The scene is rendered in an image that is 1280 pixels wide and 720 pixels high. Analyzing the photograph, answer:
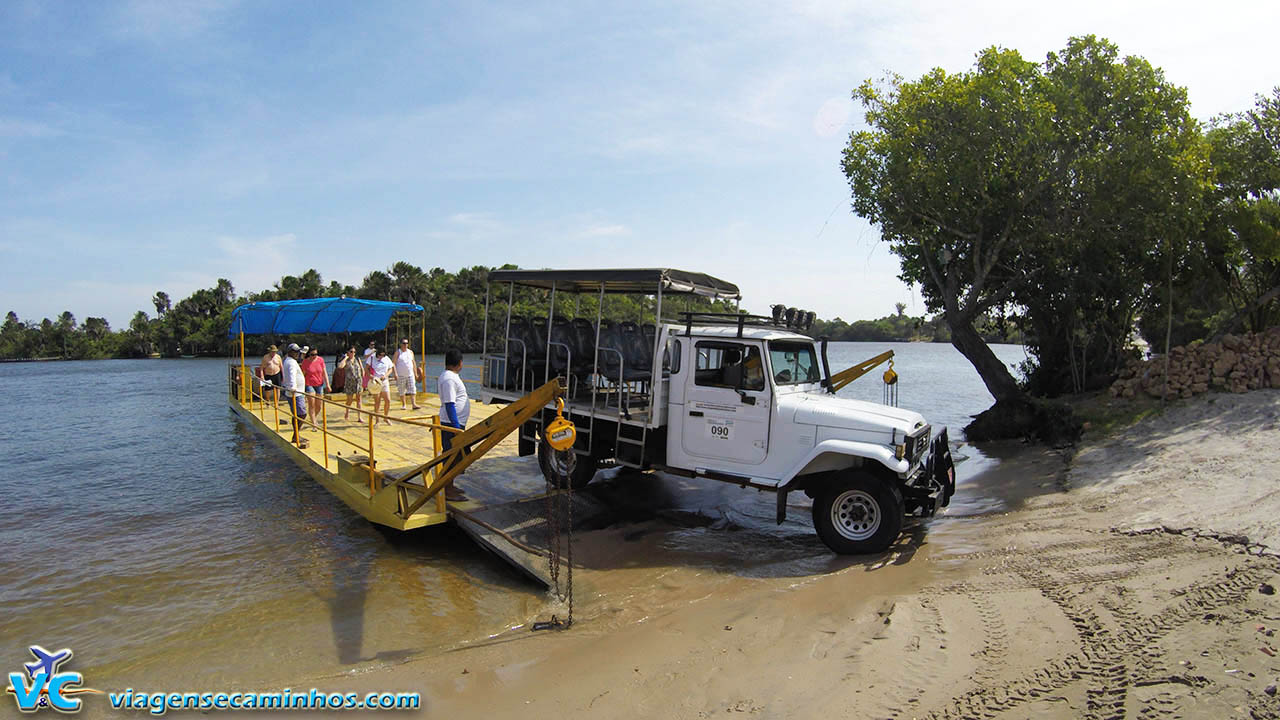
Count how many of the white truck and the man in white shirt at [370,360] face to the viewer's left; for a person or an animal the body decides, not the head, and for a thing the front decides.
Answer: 0

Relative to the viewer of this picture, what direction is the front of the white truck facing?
facing the viewer and to the right of the viewer

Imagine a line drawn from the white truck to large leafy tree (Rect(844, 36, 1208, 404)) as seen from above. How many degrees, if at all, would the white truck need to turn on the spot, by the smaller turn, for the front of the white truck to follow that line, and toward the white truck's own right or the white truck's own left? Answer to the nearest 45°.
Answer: approximately 90° to the white truck's own left

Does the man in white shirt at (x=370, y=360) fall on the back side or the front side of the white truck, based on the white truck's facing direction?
on the back side

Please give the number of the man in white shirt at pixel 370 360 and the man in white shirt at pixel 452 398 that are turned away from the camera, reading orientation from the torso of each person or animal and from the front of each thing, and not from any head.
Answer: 0
